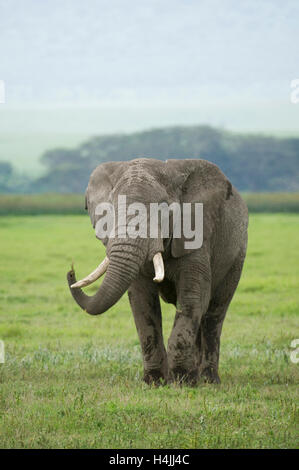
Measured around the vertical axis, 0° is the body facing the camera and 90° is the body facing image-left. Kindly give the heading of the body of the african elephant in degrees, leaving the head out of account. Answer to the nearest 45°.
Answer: approximately 45°
